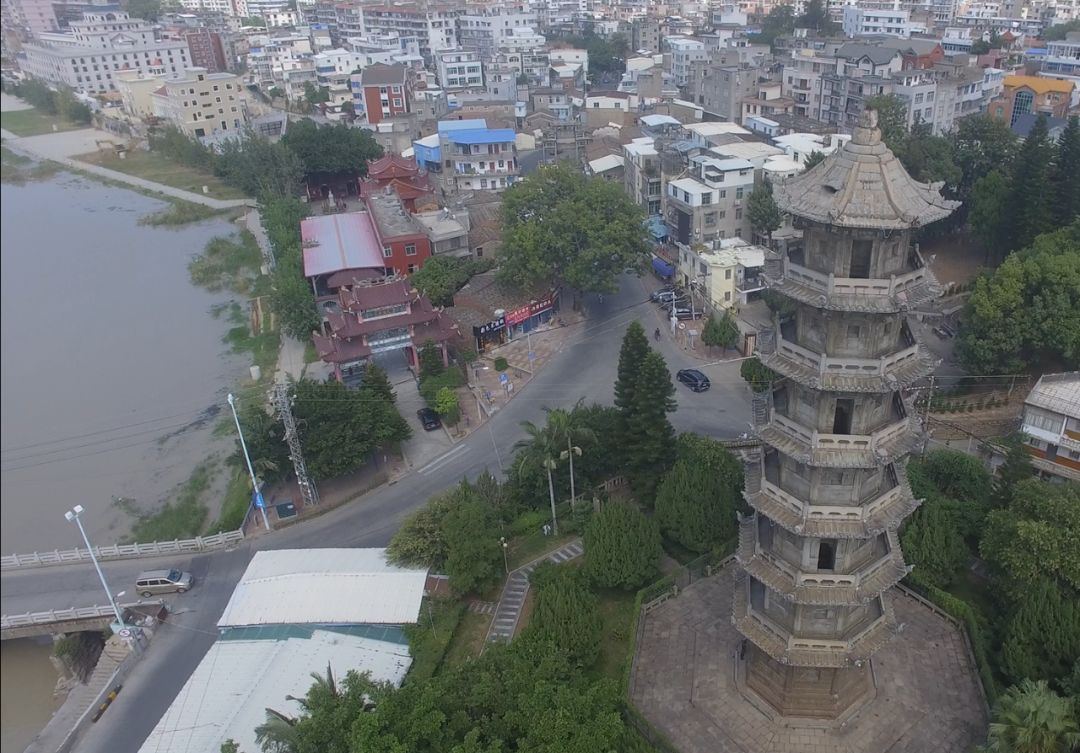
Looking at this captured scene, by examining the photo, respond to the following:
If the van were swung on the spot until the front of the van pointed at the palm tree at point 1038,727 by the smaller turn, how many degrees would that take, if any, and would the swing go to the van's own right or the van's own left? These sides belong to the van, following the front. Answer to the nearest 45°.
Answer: approximately 45° to the van's own right

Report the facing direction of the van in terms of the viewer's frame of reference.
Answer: facing to the right of the viewer

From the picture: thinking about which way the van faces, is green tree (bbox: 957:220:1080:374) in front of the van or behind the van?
in front

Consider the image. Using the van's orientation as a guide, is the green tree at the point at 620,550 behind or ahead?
ahead

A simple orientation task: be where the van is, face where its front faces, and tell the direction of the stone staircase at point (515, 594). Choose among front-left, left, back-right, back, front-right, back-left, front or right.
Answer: front-right

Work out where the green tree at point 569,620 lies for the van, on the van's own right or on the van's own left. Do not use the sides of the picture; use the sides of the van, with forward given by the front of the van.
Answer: on the van's own right

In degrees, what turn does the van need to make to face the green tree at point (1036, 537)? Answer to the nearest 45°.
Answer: approximately 45° to its right

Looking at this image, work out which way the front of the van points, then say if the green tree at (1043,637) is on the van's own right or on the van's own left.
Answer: on the van's own right

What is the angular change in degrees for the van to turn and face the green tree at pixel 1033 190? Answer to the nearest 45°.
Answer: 0° — it already faces it

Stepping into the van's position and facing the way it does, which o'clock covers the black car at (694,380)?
The black car is roughly at 12 o'clock from the van.
